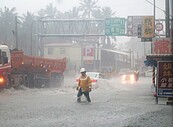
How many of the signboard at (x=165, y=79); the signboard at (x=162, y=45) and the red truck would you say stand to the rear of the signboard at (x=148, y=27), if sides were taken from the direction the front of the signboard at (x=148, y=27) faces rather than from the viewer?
0

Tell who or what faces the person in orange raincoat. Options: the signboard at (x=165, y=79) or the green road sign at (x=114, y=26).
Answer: the green road sign

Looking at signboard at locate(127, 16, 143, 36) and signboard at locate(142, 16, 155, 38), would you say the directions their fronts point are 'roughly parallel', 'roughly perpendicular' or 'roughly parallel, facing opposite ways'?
roughly parallel

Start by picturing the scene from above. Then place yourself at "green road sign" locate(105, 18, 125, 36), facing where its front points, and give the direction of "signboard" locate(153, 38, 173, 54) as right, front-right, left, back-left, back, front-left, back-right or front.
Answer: front

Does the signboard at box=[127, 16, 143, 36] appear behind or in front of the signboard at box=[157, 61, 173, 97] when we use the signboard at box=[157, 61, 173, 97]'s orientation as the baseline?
behind

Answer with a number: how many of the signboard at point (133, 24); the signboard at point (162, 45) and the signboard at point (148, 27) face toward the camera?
3

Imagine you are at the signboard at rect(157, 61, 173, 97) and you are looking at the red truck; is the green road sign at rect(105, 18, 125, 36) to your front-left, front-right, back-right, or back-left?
front-right

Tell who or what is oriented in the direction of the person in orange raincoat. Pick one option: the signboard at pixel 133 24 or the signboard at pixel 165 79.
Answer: the signboard at pixel 133 24

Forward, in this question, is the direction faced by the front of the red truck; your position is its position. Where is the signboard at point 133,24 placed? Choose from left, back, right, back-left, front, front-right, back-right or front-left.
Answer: back

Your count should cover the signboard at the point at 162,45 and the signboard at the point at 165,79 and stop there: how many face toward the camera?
2

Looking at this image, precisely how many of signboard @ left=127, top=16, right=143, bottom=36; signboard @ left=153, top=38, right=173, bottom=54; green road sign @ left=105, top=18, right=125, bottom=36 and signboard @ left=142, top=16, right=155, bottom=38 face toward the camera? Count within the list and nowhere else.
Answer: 4

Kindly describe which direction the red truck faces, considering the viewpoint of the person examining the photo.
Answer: facing the viewer and to the left of the viewer

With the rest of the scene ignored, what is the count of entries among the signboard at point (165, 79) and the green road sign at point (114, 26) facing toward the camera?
2

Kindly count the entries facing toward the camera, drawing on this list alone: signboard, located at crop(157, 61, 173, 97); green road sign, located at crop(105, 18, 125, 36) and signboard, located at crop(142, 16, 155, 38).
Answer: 3

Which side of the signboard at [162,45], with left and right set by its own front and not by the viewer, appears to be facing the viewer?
front

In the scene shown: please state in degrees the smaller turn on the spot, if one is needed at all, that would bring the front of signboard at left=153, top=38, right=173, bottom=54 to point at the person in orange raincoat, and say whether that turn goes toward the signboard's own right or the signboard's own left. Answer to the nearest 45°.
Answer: approximately 45° to the signboard's own right

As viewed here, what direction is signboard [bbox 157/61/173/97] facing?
toward the camera

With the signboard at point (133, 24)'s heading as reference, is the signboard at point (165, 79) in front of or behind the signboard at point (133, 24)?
in front

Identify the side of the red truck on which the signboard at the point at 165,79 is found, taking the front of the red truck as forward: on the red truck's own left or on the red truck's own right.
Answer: on the red truck's own left

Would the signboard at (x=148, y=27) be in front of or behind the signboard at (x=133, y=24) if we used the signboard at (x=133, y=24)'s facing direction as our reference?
in front
